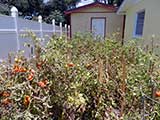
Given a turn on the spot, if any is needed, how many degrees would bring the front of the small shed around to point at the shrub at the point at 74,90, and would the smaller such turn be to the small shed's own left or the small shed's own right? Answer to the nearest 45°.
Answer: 0° — it already faces it

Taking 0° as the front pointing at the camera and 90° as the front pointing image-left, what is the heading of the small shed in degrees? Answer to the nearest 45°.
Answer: approximately 0°
